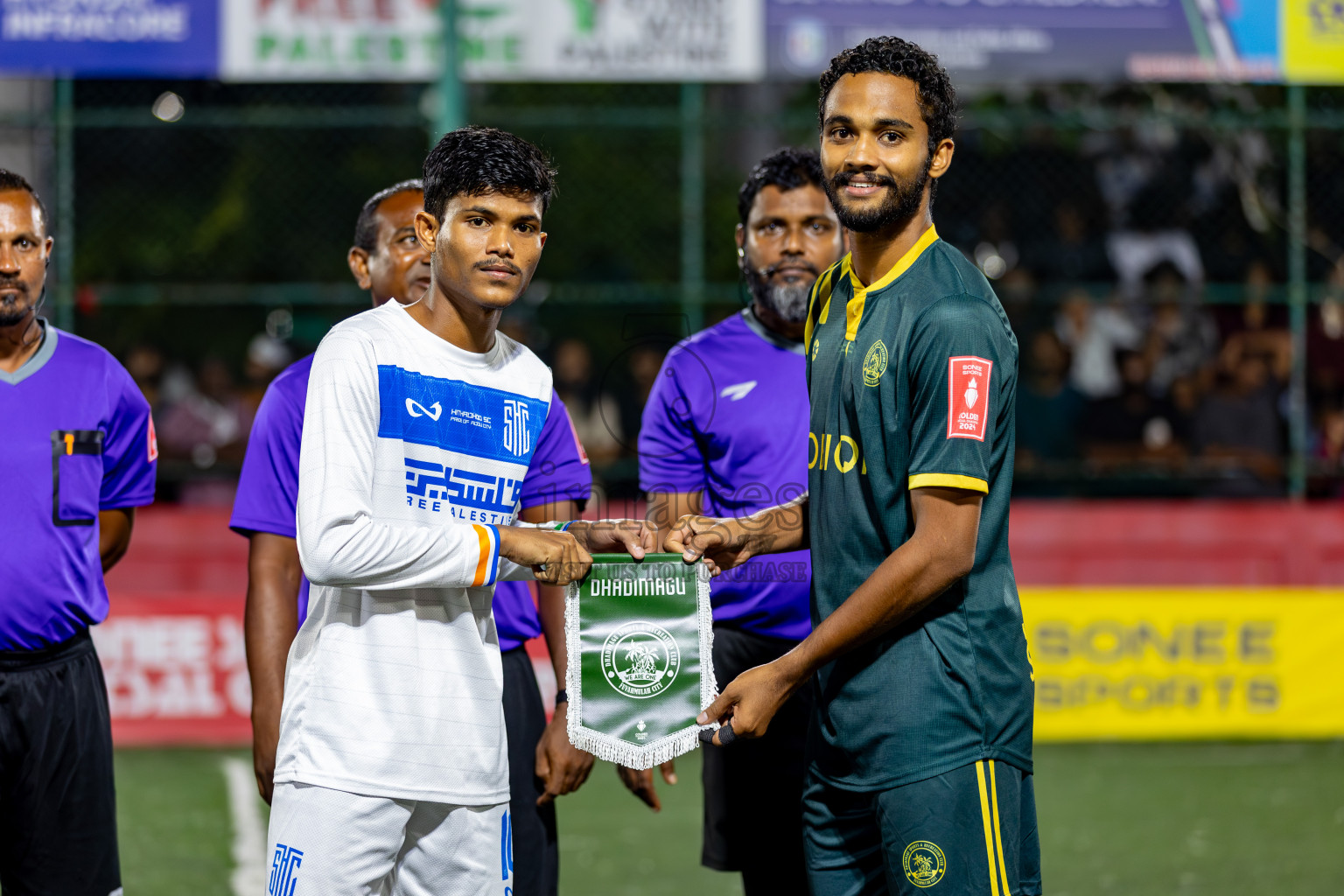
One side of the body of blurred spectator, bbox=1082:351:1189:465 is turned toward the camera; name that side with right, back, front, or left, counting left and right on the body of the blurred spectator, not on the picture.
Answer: front

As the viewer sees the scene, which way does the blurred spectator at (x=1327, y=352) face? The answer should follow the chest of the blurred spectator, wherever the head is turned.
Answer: toward the camera

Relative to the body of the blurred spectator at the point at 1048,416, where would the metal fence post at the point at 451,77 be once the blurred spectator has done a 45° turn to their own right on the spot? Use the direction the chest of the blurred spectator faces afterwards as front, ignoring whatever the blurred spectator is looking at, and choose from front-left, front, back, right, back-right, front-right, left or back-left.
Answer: front

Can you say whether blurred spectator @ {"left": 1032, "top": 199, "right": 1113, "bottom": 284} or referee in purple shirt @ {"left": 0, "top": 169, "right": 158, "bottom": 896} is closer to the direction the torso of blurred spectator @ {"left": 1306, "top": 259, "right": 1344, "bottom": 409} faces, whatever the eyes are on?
the referee in purple shirt

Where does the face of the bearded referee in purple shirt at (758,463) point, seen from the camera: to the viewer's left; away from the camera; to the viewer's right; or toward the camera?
toward the camera

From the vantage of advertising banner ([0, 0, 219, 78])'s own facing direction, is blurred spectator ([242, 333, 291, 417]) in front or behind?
behind

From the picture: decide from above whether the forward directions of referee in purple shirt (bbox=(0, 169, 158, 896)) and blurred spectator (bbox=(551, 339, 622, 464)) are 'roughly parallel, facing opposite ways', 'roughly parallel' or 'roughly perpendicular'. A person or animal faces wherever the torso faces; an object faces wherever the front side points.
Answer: roughly parallel

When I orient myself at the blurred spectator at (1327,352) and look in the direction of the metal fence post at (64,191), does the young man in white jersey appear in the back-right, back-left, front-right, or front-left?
front-left

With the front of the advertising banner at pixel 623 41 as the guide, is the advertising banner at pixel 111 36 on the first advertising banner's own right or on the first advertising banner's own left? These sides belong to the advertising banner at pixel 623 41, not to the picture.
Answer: on the first advertising banner's own right

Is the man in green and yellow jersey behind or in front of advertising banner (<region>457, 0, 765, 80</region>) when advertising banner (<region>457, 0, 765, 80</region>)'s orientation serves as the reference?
in front

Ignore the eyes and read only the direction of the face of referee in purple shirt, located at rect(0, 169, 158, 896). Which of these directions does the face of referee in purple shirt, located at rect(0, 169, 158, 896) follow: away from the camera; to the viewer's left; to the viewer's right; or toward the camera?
toward the camera

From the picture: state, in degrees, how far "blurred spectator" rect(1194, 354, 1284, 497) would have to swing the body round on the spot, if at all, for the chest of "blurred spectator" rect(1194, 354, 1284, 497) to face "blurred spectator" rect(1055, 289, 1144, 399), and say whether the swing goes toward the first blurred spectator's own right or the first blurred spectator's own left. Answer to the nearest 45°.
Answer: approximately 135° to the first blurred spectator's own right

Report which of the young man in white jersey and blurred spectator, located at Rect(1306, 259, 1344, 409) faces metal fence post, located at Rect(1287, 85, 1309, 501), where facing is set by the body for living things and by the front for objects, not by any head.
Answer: the blurred spectator

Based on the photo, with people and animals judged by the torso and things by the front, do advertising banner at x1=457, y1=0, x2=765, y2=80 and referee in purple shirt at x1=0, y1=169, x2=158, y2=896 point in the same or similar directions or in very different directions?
same or similar directions

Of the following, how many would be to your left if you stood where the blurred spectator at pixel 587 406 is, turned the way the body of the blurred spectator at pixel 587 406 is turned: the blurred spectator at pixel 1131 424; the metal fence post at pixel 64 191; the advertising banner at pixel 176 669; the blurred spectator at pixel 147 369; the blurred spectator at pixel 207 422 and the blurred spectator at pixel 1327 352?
2

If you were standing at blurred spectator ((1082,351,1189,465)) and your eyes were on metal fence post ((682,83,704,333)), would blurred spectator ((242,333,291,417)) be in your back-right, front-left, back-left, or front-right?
front-right
